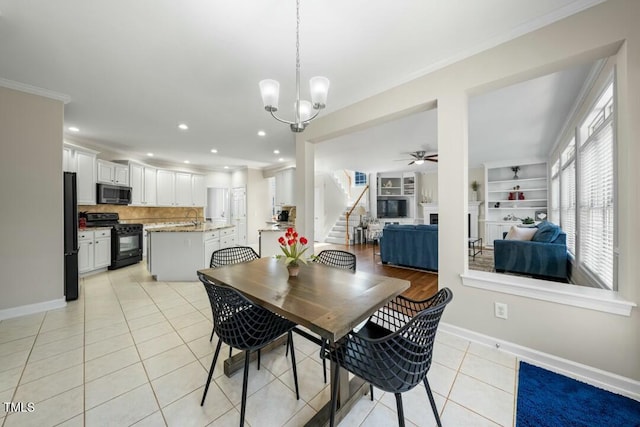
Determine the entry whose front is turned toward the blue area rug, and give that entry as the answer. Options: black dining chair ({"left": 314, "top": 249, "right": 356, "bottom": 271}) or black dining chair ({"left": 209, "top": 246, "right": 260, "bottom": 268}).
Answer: black dining chair ({"left": 209, "top": 246, "right": 260, "bottom": 268})

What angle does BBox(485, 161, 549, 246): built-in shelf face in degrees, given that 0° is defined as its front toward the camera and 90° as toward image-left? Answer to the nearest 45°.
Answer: approximately 0°

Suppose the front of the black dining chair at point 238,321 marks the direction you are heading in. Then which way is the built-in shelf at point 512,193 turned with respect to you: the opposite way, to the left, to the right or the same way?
the opposite way

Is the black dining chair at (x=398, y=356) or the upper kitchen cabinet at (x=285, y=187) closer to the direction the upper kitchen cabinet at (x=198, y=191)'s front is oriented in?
the black dining chair

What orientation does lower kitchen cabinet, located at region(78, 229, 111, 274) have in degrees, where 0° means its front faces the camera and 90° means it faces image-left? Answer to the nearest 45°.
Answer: approximately 315°

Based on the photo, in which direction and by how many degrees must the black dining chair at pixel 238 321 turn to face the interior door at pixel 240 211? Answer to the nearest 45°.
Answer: approximately 45° to its left

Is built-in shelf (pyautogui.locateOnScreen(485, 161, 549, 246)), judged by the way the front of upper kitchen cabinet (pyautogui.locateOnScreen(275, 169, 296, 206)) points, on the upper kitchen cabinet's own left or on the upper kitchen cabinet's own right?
on the upper kitchen cabinet's own left

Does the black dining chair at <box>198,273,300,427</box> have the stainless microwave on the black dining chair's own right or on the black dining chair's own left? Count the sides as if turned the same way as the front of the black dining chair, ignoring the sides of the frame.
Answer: on the black dining chair's own left

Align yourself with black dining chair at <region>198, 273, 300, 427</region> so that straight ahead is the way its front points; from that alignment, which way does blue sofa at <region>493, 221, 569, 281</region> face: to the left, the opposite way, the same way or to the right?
to the left

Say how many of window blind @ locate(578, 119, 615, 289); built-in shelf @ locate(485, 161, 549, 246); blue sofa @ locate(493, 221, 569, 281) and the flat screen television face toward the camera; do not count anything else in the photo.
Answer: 2
